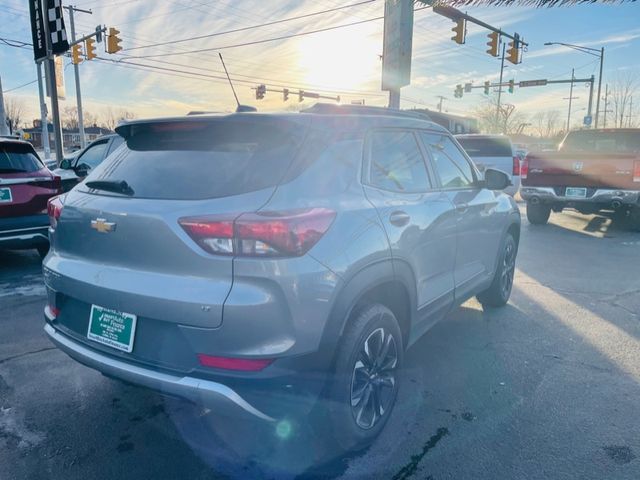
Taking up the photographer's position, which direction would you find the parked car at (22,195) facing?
facing away from the viewer

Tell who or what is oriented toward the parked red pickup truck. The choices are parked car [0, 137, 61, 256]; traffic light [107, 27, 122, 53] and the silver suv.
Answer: the silver suv

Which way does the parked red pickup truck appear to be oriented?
away from the camera

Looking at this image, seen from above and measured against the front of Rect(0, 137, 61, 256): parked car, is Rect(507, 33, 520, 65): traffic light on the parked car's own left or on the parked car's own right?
on the parked car's own right

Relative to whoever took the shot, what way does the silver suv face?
facing away from the viewer and to the right of the viewer

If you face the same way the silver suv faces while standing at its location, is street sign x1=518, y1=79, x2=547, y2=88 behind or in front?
in front

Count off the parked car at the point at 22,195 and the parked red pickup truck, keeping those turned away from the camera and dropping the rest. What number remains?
2

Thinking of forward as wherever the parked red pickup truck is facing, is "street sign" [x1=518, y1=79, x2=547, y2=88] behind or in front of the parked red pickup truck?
in front

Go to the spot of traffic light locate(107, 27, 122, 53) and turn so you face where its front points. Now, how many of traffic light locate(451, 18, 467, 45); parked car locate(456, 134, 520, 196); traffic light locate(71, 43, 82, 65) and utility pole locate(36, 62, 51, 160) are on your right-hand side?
2

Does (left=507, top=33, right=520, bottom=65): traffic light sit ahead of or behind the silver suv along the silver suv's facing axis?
ahead

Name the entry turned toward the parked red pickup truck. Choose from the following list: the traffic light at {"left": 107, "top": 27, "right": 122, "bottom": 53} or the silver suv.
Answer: the silver suv

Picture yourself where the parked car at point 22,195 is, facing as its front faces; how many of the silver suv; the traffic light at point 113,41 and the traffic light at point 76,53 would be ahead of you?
2

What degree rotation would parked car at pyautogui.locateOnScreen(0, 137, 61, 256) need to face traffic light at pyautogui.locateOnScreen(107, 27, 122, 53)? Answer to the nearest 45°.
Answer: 0° — it already faces it
